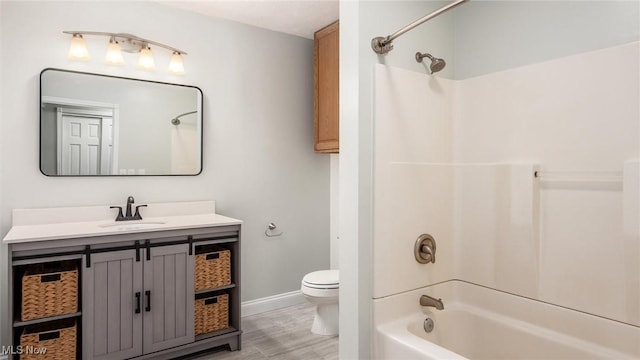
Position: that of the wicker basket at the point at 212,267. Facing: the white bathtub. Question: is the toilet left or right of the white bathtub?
left

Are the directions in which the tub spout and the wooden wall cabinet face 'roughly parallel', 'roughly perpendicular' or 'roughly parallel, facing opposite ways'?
roughly perpendicular

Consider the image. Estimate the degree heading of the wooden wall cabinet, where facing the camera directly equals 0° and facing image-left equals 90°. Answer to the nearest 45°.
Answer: approximately 45°

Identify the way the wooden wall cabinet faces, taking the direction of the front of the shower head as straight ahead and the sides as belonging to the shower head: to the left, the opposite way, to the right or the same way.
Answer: to the right

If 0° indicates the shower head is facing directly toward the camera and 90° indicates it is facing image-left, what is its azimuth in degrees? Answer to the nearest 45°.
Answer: approximately 315°

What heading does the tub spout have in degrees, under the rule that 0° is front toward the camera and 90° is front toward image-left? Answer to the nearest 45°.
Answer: approximately 315°

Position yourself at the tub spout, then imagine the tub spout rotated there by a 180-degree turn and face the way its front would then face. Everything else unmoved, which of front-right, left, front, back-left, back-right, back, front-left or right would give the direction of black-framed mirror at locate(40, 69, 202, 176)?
front-left
